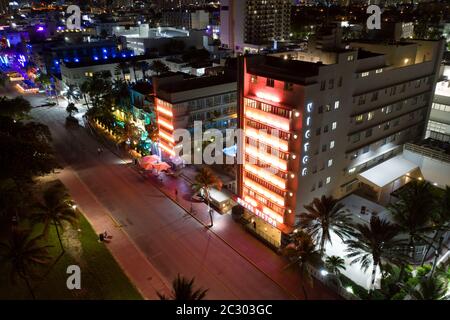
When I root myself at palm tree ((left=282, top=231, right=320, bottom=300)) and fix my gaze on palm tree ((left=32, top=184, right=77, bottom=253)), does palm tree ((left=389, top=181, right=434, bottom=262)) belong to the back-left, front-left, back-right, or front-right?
back-right

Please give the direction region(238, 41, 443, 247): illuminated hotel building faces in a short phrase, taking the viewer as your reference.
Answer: facing the viewer and to the left of the viewer

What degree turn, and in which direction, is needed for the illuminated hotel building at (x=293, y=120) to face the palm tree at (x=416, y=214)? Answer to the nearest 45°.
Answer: approximately 90° to its left

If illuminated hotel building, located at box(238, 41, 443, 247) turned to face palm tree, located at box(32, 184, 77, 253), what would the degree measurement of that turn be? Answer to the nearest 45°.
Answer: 0° — it already faces it

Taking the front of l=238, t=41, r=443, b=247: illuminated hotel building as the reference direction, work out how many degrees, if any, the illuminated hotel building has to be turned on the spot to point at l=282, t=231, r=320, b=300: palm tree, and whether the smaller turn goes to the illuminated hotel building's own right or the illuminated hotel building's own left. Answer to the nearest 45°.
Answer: approximately 45° to the illuminated hotel building's own left

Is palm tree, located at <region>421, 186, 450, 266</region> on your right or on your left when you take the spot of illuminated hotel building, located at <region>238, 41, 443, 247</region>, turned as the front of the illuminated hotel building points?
on your left
